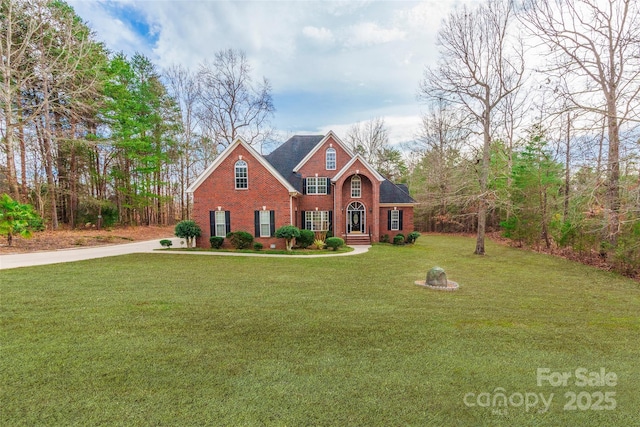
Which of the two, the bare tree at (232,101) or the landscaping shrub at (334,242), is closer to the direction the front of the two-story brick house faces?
the landscaping shrub

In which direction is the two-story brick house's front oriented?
toward the camera

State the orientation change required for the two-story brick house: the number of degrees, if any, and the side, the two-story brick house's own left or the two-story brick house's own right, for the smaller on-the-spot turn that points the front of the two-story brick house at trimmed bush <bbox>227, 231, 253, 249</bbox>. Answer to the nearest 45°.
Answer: approximately 45° to the two-story brick house's own right

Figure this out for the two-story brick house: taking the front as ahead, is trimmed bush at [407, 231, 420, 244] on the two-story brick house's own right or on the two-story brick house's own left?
on the two-story brick house's own left

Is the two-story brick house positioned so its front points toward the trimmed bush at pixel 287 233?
yes

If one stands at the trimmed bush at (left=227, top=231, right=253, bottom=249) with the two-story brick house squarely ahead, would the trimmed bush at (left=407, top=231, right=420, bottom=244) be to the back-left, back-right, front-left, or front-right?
front-right

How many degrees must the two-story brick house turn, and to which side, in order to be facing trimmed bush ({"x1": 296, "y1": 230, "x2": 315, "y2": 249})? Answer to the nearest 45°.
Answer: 0° — it already faces it

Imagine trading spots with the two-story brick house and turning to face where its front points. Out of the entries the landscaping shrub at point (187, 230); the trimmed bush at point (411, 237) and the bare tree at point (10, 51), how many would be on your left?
1

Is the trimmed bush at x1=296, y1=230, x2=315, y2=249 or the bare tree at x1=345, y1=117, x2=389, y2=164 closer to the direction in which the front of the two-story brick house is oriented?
the trimmed bush

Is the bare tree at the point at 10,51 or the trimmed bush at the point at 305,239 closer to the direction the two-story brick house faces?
the trimmed bush

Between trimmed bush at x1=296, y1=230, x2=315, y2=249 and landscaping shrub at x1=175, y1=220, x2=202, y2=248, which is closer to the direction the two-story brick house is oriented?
the trimmed bush

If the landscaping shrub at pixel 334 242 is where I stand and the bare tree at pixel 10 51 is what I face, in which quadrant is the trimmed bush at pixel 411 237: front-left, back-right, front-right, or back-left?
back-right

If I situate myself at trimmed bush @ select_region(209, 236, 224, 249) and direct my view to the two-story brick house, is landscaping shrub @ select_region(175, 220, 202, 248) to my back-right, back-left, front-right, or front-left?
back-left
